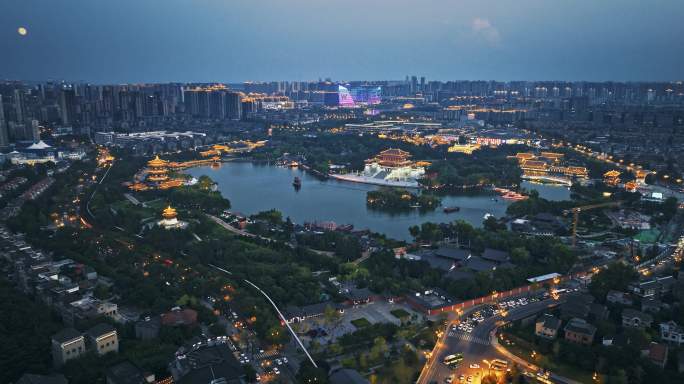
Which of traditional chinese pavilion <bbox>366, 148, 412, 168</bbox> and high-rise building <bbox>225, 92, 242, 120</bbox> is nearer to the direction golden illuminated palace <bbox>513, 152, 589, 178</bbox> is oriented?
the traditional chinese pavilion

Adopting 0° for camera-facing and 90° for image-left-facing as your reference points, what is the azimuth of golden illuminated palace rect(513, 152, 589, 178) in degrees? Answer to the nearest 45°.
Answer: approximately 45°

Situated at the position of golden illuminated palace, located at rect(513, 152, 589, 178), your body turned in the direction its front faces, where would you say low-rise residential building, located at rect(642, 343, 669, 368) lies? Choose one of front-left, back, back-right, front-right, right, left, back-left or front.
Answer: front-left

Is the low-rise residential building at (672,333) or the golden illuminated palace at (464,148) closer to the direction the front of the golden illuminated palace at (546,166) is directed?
the low-rise residential building

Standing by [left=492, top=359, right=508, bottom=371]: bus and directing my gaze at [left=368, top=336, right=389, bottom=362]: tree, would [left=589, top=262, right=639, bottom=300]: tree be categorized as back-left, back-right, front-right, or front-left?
back-right

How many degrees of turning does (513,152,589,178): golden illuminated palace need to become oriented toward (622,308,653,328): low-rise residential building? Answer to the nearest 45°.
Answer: approximately 45° to its left

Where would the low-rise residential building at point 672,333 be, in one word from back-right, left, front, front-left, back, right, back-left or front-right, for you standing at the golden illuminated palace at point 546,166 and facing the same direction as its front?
front-left

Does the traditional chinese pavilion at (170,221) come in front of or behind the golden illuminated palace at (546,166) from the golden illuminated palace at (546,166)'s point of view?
in front

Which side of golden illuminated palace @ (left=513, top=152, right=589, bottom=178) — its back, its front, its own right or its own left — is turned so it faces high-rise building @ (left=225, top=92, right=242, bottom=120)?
right

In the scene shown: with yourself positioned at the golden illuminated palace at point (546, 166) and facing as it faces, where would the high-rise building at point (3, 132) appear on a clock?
The high-rise building is roughly at 3 o'clock from the golden illuminated palace.
